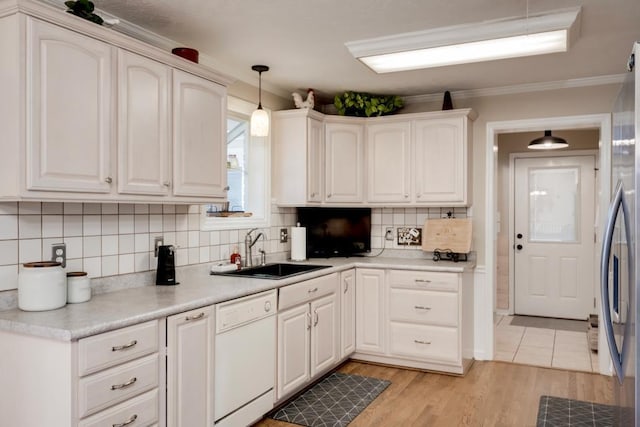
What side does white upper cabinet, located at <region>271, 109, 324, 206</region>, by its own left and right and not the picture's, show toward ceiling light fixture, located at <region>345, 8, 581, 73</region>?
front

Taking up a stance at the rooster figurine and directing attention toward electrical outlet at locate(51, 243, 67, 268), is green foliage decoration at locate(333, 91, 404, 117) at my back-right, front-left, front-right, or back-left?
back-left

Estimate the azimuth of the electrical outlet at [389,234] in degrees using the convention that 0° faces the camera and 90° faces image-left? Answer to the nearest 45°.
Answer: approximately 0°

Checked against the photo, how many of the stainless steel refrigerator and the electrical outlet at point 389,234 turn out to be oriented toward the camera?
1

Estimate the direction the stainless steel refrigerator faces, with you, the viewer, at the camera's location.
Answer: facing to the left of the viewer

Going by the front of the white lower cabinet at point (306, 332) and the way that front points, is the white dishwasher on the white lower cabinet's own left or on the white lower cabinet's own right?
on the white lower cabinet's own right

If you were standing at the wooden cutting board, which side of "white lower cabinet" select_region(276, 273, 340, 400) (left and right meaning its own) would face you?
left

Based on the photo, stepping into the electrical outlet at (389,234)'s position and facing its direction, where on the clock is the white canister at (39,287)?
The white canister is roughly at 1 o'clock from the electrical outlet.

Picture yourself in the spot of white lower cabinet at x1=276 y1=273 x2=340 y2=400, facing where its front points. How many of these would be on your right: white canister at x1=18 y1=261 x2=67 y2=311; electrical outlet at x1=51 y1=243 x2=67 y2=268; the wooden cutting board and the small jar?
3

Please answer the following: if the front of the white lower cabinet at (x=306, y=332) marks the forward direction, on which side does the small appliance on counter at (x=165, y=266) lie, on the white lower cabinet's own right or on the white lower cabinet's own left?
on the white lower cabinet's own right
